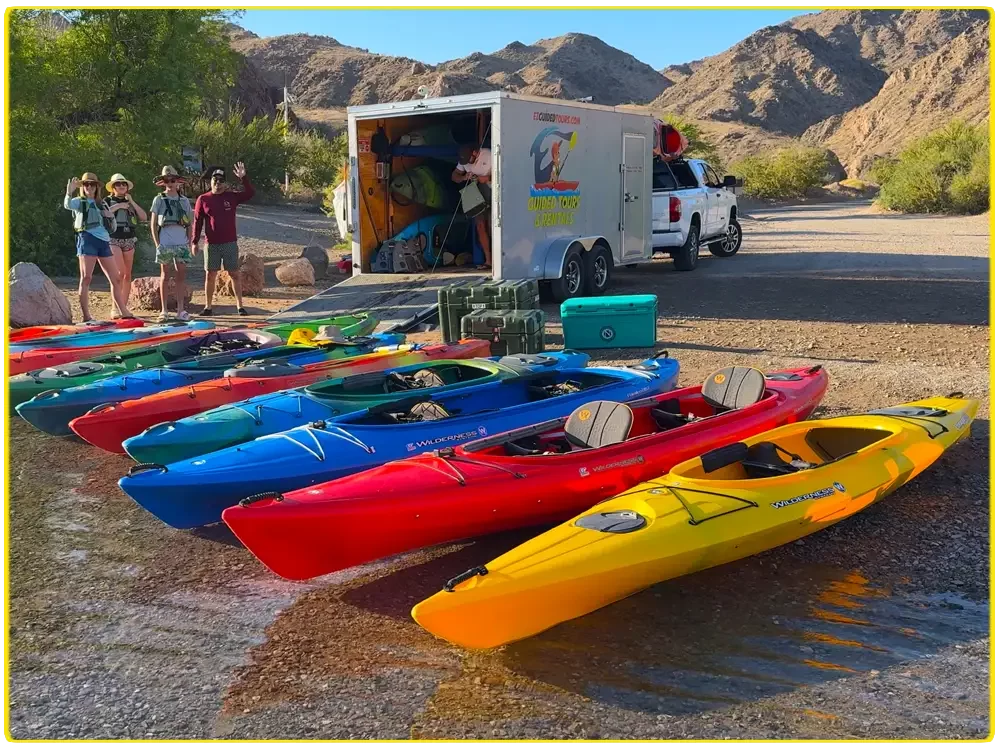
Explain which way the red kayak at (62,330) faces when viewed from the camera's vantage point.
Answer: facing to the left of the viewer

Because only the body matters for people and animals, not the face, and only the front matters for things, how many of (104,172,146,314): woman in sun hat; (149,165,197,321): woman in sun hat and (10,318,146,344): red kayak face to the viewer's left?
1

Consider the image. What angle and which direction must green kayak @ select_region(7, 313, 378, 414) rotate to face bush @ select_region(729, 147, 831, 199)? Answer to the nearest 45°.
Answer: approximately 180°

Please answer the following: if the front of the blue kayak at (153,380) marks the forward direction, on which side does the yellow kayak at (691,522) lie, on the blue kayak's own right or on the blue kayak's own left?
on the blue kayak's own left

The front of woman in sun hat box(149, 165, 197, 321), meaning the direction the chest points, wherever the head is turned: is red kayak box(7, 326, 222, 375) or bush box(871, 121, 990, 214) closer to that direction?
the red kayak

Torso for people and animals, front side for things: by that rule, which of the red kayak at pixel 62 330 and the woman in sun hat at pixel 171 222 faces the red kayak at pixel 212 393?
the woman in sun hat

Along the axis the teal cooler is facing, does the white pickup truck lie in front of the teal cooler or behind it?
behind

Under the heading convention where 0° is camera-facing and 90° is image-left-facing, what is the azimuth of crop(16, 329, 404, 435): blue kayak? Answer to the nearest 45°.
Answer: approximately 45°

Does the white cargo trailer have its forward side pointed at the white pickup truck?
yes

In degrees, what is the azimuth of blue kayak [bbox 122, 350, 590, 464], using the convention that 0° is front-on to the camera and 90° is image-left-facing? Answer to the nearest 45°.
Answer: approximately 45°

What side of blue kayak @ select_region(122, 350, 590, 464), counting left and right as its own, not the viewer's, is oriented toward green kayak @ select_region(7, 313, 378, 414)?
right

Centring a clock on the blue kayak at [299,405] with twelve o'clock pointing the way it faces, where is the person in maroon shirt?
The person in maroon shirt is roughly at 4 o'clock from the blue kayak.

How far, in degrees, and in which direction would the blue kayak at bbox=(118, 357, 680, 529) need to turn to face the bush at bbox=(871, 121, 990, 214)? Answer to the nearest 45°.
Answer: approximately 180°

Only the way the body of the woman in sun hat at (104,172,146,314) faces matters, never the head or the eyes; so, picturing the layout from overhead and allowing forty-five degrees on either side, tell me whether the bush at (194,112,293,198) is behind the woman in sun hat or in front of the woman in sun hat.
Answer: behind
